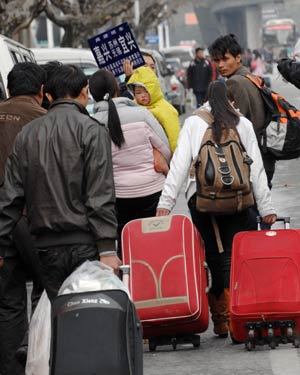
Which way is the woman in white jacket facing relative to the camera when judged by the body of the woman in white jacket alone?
away from the camera

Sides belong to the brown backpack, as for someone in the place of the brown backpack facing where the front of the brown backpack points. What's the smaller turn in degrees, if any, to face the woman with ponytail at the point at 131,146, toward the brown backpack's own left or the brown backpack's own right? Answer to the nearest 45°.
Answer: approximately 135° to the brown backpack's own right

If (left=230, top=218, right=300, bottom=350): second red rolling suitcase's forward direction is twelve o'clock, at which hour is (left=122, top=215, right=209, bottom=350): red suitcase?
The red suitcase is roughly at 3 o'clock from the second red rolling suitcase.

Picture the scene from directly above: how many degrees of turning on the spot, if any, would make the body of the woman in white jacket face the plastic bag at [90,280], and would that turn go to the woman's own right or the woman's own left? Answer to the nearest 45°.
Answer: approximately 180°

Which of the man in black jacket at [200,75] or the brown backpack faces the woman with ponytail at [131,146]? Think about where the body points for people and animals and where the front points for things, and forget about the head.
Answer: the man in black jacket

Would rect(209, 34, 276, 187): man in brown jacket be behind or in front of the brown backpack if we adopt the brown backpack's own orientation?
behind

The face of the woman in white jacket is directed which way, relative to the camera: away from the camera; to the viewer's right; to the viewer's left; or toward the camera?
away from the camera
